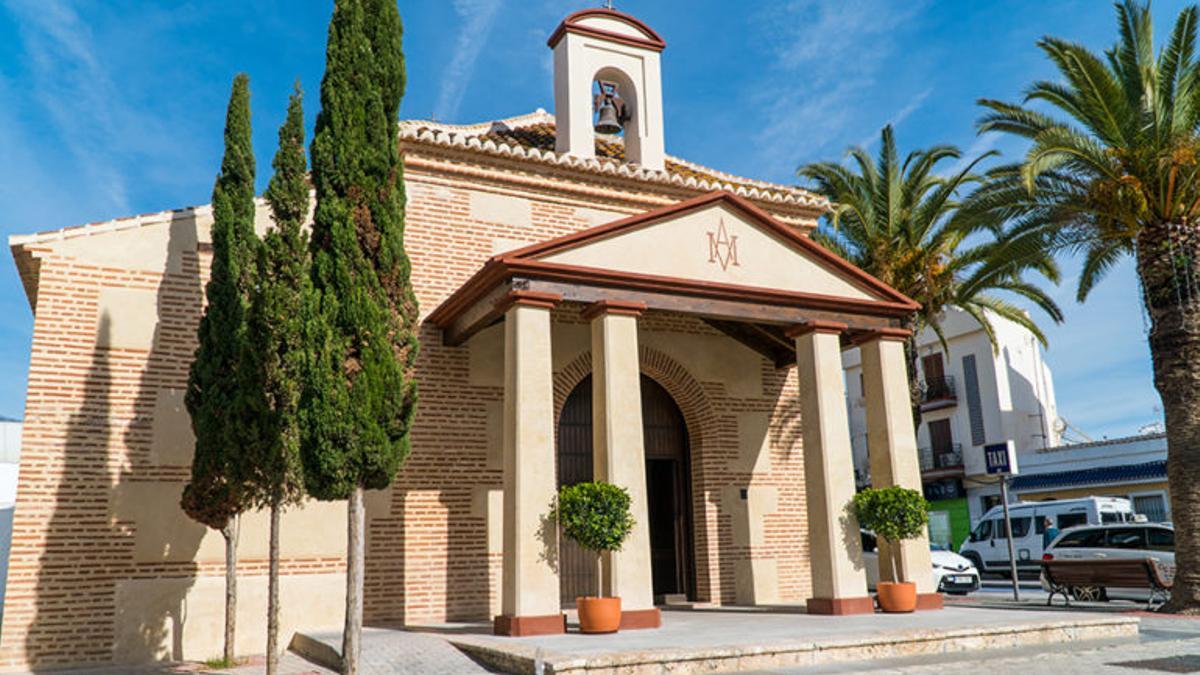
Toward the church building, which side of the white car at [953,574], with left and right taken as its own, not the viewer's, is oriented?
right

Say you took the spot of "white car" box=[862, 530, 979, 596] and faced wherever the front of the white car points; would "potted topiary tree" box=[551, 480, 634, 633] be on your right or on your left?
on your right

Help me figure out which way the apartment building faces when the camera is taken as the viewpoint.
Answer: facing the viewer and to the left of the viewer

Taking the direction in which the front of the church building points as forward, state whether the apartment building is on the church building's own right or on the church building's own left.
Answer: on the church building's own left

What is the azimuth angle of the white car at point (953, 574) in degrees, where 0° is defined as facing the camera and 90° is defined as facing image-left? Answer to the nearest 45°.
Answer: approximately 315°

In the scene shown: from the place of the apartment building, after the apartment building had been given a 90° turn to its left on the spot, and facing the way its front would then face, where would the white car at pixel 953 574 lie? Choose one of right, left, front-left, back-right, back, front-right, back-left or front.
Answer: front-right

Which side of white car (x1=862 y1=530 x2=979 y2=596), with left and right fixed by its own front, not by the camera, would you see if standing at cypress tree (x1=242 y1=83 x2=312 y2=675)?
right

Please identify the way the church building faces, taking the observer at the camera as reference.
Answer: facing the viewer and to the right of the viewer
